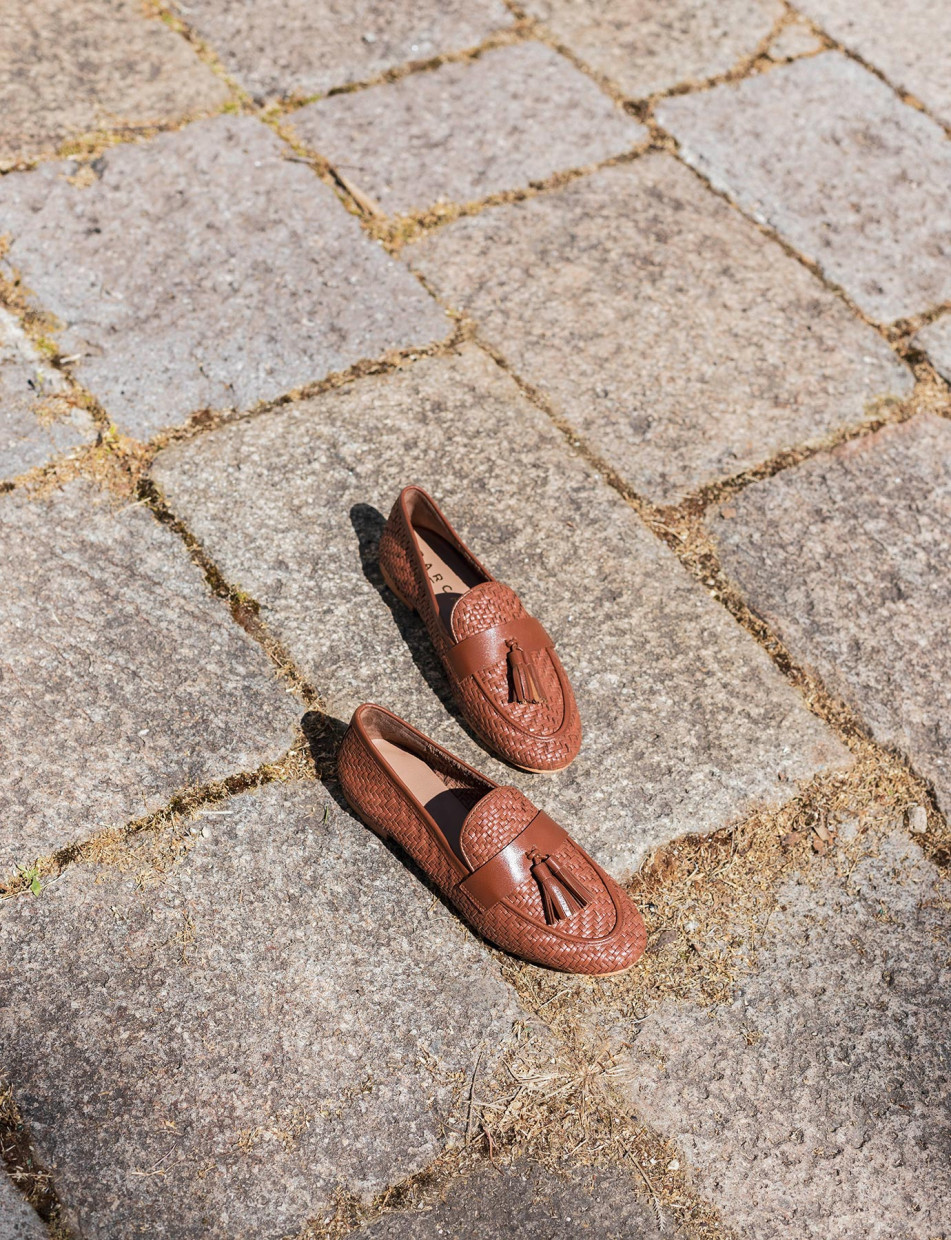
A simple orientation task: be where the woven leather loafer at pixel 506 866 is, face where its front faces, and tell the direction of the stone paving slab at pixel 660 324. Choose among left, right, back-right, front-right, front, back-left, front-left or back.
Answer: back-left

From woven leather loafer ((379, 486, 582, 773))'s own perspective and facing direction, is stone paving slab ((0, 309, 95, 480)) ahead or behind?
behind

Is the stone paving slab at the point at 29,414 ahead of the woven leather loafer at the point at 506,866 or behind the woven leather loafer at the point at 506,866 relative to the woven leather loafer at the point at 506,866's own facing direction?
behind

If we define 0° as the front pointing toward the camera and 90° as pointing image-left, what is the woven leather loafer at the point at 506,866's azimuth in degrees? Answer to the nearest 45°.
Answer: approximately 315°

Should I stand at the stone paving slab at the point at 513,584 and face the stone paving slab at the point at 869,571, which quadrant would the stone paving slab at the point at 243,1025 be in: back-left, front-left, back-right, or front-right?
back-right

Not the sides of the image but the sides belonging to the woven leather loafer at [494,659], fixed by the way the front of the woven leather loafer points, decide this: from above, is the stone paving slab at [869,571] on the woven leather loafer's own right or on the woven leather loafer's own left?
on the woven leather loafer's own left

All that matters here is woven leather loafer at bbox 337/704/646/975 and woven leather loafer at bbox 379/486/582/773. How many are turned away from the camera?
0

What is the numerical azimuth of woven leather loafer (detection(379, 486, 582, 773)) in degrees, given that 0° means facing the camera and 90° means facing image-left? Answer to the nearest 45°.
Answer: approximately 315°

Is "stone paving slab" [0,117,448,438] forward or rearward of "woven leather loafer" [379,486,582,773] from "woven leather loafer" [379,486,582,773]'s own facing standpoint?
rearward
